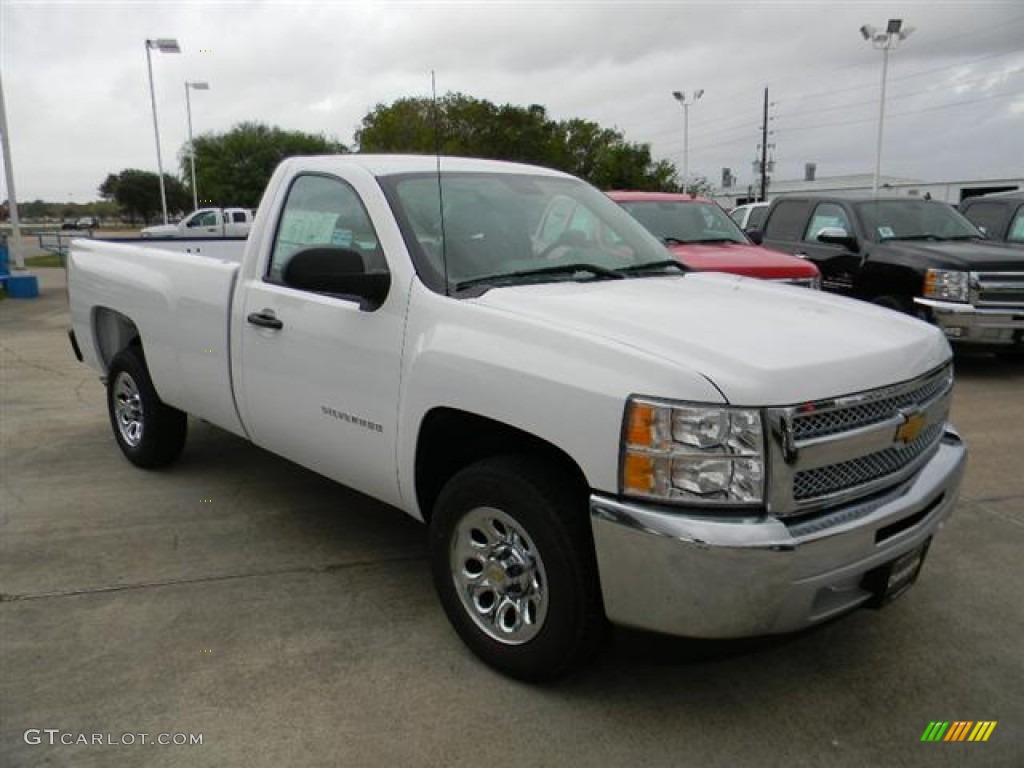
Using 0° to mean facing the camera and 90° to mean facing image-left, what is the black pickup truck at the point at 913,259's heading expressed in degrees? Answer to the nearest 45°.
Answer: approximately 315°

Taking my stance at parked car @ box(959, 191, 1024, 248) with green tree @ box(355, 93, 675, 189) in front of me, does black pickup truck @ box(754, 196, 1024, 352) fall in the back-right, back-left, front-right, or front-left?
back-left

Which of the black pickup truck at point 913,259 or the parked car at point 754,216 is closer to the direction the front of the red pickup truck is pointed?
the black pickup truck

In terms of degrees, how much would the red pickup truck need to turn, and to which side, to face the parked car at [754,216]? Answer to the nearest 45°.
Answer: approximately 135° to its left

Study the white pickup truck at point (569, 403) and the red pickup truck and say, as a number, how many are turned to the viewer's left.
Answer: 0

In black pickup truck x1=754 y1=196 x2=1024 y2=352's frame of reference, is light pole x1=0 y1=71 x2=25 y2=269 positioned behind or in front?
behind

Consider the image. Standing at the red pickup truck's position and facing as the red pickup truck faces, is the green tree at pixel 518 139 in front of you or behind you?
behind

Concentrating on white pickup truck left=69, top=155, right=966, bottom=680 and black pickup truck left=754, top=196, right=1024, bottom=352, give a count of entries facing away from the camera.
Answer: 0

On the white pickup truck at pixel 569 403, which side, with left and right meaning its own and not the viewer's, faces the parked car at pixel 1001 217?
left

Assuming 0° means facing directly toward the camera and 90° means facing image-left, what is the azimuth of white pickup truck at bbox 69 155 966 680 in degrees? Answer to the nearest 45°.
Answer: approximately 315°

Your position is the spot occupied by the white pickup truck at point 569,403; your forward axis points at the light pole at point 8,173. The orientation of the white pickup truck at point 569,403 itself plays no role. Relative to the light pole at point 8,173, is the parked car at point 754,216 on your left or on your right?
right

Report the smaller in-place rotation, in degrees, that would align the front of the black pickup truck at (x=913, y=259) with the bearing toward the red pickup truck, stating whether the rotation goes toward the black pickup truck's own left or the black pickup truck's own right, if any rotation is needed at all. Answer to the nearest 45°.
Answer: approximately 90° to the black pickup truck's own right

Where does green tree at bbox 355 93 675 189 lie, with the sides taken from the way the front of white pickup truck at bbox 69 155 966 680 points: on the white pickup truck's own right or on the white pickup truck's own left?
on the white pickup truck's own left
